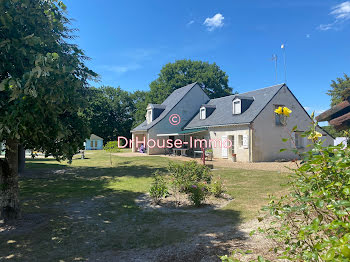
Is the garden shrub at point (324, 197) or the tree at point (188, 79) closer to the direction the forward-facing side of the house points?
the garden shrub

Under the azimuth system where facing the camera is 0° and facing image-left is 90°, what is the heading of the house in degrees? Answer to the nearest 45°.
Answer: approximately 45°

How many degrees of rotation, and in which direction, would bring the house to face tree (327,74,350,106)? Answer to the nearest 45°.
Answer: approximately 180°

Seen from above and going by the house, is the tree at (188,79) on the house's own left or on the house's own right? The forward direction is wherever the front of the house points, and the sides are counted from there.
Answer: on the house's own right

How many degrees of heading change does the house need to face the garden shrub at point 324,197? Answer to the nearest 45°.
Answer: approximately 45° to its left

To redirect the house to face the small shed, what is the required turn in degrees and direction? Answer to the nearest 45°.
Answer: approximately 90° to its right
